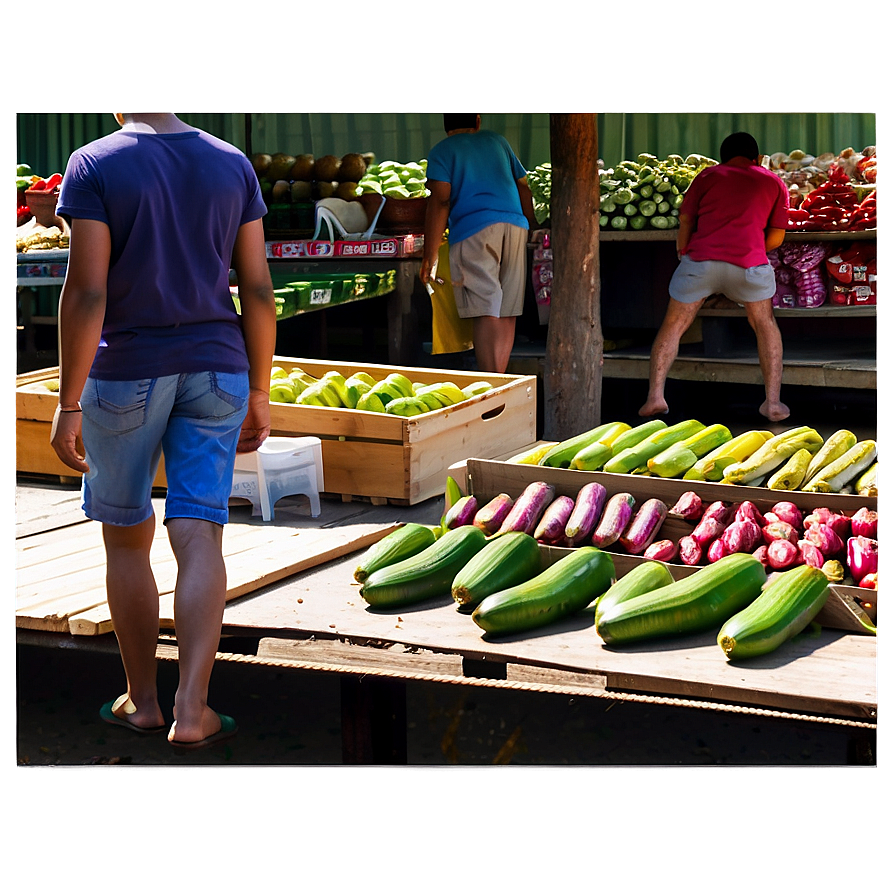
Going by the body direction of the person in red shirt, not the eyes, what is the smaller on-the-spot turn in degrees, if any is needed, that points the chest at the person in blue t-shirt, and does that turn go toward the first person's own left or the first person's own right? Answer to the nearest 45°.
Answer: approximately 90° to the first person's own left

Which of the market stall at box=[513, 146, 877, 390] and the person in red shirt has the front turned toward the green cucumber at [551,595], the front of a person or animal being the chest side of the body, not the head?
the market stall

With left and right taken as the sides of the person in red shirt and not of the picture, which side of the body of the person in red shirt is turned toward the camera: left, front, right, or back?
back

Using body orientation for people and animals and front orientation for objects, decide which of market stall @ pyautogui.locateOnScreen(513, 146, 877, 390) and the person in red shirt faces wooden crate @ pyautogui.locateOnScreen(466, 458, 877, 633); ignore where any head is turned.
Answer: the market stall

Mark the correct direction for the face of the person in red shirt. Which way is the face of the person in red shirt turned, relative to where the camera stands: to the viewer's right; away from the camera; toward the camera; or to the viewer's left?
away from the camera

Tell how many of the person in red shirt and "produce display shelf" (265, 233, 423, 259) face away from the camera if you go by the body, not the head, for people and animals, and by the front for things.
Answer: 1

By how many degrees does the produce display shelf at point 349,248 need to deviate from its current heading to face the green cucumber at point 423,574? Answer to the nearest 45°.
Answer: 0° — it already faces it

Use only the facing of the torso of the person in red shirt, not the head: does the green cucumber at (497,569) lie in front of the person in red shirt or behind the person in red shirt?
behind
